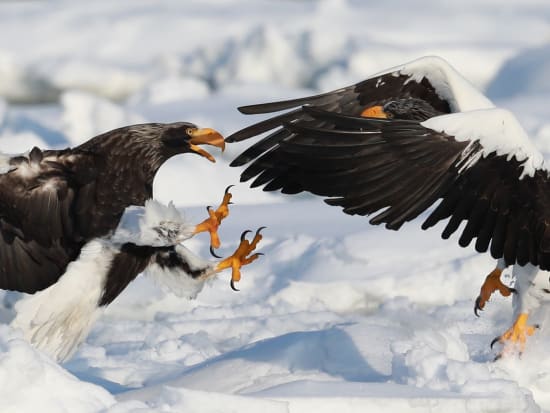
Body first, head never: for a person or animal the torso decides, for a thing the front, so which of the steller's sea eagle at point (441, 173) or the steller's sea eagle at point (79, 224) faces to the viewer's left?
the steller's sea eagle at point (441, 173)

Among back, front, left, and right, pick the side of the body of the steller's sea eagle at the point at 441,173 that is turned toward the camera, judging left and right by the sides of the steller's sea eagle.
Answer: left

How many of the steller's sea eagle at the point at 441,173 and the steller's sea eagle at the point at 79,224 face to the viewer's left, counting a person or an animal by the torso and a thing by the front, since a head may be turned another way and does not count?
1

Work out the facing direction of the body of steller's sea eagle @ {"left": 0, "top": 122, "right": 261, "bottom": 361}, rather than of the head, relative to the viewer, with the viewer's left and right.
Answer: facing to the right of the viewer

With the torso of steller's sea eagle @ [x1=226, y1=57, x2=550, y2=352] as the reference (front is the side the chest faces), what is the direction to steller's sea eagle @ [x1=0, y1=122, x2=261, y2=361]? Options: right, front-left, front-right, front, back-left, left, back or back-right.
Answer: front

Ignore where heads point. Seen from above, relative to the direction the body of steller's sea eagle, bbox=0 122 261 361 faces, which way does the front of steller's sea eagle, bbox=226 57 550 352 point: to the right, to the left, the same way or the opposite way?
the opposite way

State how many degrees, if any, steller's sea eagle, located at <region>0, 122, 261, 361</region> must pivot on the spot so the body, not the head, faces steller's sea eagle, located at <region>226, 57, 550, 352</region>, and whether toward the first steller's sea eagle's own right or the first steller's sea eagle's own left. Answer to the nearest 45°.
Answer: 0° — it already faces it
